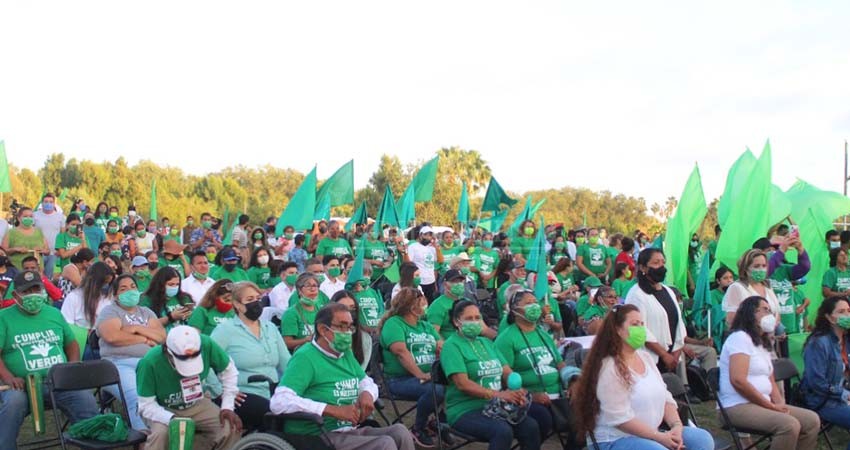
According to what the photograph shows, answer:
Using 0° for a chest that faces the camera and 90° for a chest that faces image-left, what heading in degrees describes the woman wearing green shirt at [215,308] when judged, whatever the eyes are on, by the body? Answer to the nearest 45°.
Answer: approximately 315°

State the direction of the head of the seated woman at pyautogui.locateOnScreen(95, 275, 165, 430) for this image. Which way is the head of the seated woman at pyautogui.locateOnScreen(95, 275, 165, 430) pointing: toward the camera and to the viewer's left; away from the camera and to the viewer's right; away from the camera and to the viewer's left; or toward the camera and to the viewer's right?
toward the camera and to the viewer's right

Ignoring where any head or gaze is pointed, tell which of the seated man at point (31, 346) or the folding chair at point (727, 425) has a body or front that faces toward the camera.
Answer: the seated man

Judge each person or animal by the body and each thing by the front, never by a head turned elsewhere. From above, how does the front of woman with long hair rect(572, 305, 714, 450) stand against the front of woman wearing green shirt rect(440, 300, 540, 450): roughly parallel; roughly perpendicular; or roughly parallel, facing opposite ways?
roughly parallel

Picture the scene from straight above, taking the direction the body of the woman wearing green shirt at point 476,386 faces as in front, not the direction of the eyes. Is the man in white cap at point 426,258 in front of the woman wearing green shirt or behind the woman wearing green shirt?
behind

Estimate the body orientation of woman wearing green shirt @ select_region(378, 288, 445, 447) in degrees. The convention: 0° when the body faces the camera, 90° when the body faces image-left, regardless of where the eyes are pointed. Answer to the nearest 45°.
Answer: approximately 315°

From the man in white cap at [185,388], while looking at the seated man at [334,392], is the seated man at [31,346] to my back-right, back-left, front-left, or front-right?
back-left

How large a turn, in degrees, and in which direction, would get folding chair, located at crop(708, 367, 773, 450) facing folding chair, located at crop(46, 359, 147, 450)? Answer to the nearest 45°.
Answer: approximately 135° to its right

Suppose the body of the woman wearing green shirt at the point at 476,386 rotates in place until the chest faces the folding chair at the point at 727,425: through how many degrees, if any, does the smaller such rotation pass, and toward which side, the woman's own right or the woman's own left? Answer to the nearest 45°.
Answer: approximately 45° to the woman's own left

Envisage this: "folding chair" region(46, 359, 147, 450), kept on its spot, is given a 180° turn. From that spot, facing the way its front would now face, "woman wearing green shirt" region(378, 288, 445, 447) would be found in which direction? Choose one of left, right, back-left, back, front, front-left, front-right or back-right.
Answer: back-right

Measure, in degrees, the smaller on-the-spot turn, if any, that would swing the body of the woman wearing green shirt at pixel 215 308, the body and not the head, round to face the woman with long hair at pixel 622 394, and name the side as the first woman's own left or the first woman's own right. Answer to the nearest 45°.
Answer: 0° — they already face them

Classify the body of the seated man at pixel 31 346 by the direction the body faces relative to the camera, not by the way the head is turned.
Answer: toward the camera

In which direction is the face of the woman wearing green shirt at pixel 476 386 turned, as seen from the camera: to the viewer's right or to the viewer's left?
to the viewer's right

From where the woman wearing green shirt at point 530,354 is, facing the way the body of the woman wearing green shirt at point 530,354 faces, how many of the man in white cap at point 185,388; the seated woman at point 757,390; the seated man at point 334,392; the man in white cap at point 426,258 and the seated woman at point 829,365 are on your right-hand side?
2

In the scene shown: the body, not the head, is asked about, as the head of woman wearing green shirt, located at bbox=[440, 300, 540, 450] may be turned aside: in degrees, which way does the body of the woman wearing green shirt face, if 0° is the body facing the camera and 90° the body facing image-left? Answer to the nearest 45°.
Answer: approximately 315°

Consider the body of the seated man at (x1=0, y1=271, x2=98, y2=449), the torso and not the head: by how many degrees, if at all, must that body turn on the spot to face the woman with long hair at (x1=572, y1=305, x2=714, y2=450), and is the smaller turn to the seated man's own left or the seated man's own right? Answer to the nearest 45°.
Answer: approximately 45° to the seated man's own left

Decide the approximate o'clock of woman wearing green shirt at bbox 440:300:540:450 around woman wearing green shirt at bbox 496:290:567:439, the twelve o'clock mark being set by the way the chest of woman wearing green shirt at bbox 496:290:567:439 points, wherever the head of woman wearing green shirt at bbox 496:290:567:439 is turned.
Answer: woman wearing green shirt at bbox 440:300:540:450 is roughly at 3 o'clock from woman wearing green shirt at bbox 496:290:567:439.

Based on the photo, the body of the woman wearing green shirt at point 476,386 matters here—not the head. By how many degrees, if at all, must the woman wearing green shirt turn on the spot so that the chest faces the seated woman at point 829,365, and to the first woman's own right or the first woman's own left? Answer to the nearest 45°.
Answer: approximately 45° to the first woman's own left
